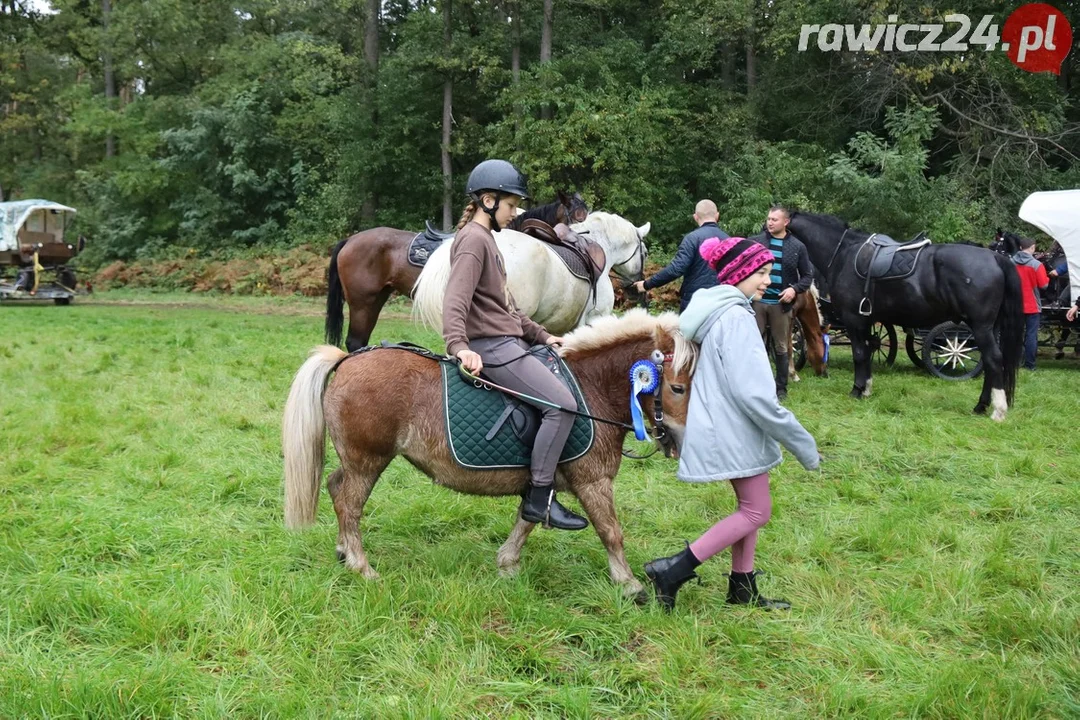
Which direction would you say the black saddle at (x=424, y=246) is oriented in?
to the viewer's right

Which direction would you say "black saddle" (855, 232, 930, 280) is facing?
to the viewer's left

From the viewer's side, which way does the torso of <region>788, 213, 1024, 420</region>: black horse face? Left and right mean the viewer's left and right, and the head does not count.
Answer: facing away from the viewer and to the left of the viewer

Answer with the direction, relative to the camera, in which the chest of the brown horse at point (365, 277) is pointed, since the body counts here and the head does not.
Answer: to the viewer's right

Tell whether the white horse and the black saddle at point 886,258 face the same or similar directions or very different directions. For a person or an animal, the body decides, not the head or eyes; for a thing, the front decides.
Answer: very different directions

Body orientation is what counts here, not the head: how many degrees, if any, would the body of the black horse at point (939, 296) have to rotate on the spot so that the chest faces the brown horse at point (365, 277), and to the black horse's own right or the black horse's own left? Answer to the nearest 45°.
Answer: approximately 45° to the black horse's own left

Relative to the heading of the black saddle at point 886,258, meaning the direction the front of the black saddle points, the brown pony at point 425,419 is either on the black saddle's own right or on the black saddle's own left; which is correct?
on the black saddle's own left

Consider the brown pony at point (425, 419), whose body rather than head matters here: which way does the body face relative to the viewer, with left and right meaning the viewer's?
facing to the right of the viewer
